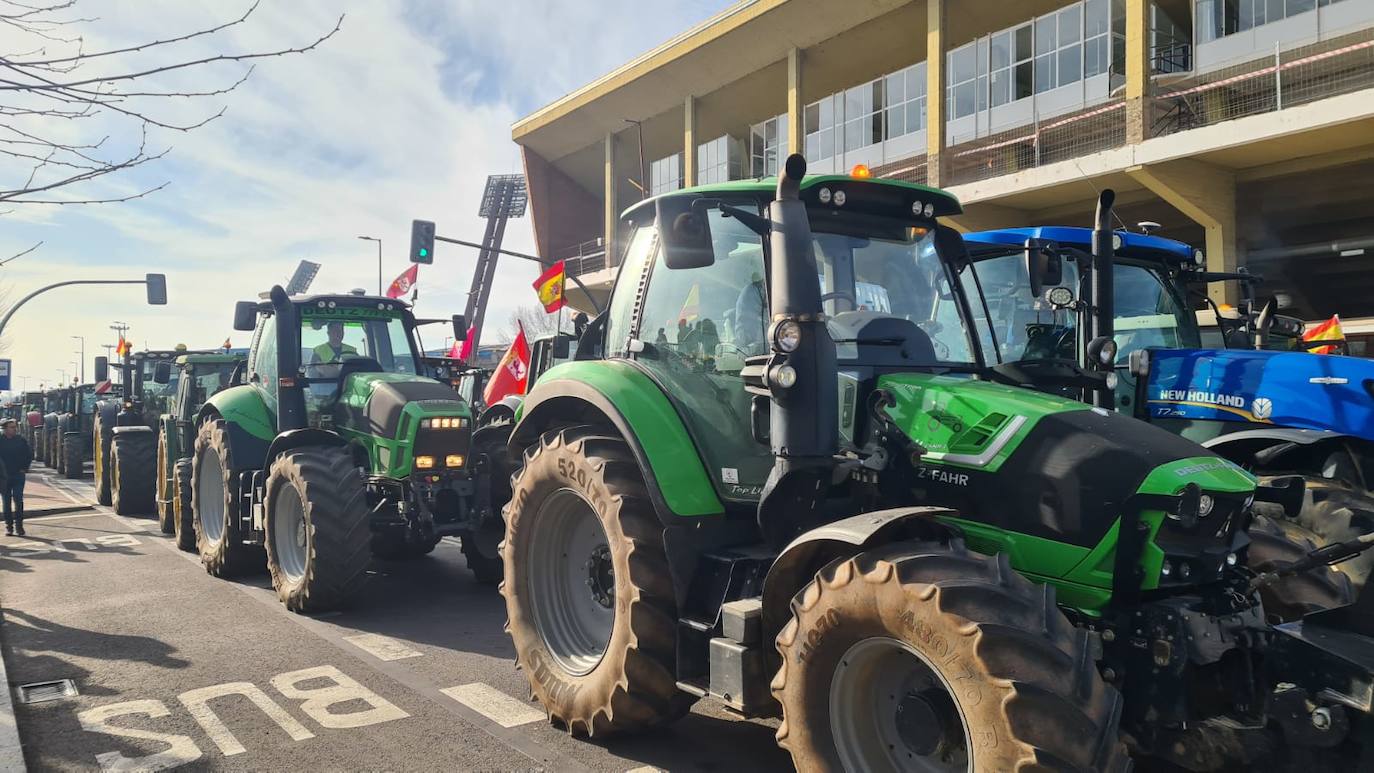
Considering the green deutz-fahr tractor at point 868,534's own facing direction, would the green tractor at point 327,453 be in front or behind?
behind

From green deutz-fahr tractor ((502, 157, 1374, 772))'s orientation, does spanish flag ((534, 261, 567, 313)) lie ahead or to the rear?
to the rear

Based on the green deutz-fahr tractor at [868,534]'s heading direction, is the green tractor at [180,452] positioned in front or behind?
behind

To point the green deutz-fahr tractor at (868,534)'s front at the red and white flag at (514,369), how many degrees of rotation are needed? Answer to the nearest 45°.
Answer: approximately 180°

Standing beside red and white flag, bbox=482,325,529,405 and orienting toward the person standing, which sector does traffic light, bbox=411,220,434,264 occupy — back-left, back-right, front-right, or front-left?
front-right

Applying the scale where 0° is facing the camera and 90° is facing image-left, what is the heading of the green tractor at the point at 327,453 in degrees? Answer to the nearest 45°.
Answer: approximately 315°

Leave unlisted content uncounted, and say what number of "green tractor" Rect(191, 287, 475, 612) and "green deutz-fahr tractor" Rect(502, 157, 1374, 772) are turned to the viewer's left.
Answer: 0

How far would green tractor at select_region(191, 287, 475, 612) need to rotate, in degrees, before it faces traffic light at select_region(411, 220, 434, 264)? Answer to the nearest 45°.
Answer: approximately 135° to its left

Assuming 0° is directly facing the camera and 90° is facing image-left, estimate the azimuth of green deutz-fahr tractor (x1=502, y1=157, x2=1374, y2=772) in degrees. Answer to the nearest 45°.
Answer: approximately 315°

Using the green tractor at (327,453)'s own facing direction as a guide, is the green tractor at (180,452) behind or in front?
behind
